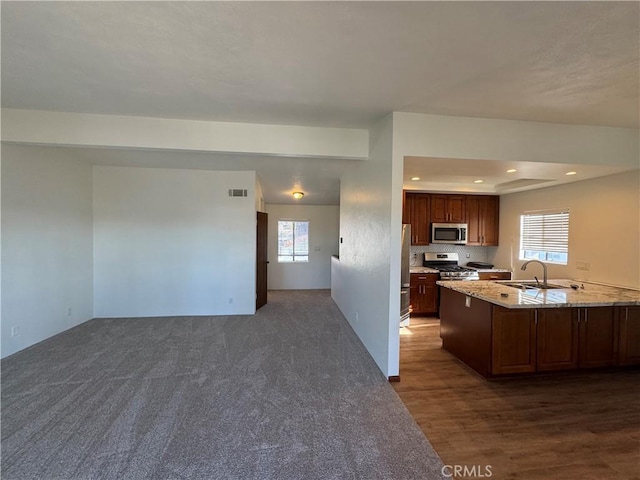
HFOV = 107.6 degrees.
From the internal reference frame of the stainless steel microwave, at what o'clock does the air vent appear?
The air vent is roughly at 2 o'clock from the stainless steel microwave.

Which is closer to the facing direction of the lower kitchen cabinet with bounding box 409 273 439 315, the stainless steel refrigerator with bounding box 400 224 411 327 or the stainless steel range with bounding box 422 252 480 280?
the stainless steel refrigerator

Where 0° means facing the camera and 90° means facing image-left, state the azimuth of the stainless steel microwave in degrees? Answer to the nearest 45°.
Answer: approximately 0°

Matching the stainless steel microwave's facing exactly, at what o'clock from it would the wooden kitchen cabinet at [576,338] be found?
The wooden kitchen cabinet is roughly at 11 o'clock from the stainless steel microwave.

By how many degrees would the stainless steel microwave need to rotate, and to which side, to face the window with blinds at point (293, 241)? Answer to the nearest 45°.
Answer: approximately 90° to its right

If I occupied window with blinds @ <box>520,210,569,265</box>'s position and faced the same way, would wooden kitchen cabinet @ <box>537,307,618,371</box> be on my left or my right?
on my left

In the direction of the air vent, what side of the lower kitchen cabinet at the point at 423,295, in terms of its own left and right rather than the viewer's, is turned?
right

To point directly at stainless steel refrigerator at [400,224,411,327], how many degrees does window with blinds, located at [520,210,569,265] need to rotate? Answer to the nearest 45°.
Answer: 0° — it already faces it

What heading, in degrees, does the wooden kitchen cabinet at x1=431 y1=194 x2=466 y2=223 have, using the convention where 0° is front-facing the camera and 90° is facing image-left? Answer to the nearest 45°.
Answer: approximately 0°
